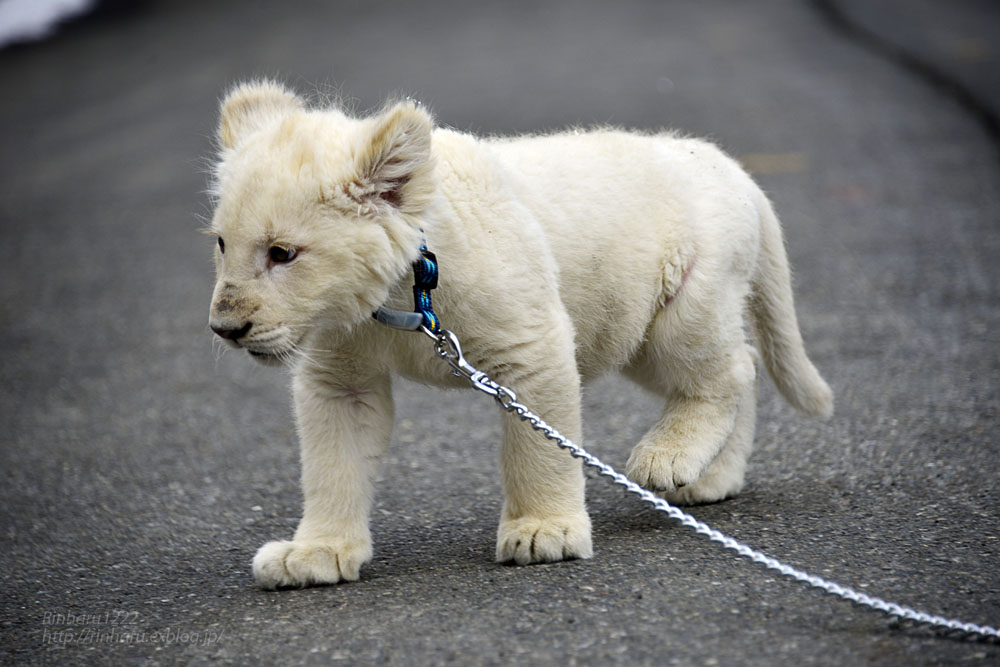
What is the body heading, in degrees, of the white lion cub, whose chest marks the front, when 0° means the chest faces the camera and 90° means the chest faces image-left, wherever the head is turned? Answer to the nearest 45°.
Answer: approximately 45°
